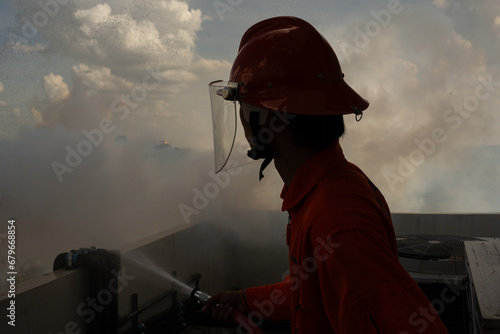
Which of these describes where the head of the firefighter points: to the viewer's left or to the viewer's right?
to the viewer's left

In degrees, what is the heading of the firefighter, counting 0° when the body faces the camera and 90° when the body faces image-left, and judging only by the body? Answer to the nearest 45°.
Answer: approximately 90°

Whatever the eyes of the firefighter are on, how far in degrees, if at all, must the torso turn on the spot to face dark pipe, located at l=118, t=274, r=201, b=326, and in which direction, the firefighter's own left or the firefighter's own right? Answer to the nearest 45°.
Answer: approximately 45° to the firefighter's own right
